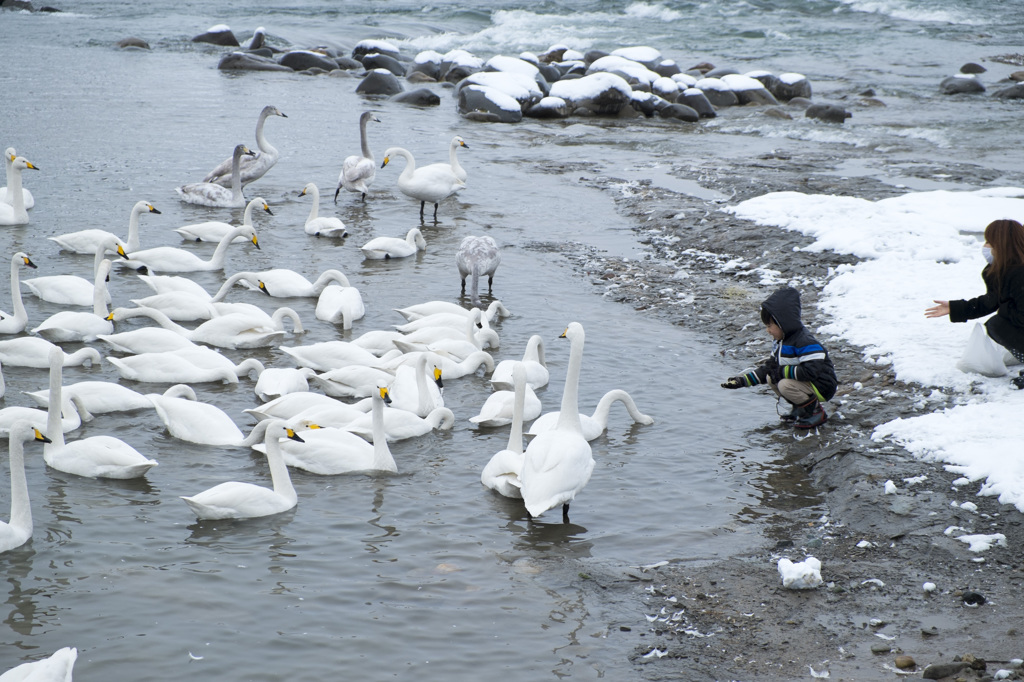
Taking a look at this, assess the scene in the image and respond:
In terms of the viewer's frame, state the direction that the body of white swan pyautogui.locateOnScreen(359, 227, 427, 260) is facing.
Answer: to the viewer's right

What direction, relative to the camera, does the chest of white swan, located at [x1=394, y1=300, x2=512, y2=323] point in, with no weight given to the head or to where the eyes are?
to the viewer's right

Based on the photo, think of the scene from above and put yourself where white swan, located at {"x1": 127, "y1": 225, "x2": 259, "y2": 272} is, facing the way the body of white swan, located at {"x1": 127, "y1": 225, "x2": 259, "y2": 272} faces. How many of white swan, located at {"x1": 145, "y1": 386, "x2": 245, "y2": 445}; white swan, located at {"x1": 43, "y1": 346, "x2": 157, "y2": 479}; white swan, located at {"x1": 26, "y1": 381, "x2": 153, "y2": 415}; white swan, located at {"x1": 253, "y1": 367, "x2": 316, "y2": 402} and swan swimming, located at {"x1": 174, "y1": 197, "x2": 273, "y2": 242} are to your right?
4

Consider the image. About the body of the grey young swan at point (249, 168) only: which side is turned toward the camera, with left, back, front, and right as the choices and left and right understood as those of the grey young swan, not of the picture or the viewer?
right

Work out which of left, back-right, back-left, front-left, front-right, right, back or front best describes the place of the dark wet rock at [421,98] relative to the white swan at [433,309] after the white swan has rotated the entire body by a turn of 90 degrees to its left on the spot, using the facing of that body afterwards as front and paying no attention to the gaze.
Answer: front

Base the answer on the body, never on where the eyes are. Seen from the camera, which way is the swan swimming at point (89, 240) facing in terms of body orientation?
to the viewer's right

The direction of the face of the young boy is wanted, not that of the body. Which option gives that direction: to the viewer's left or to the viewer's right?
to the viewer's left

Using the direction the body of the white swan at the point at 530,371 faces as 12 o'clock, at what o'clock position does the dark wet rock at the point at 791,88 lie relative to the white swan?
The dark wet rock is roughly at 11 o'clock from the white swan.

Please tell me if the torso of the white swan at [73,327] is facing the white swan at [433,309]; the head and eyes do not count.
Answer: yes

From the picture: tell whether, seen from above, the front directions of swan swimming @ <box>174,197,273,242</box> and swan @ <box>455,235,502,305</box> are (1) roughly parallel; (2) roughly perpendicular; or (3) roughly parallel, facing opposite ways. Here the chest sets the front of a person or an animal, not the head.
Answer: roughly perpendicular

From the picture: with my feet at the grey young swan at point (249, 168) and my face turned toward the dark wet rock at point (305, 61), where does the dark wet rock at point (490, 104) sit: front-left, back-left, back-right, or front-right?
front-right

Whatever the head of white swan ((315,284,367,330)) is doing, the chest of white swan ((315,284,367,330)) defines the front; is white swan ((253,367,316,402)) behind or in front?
in front

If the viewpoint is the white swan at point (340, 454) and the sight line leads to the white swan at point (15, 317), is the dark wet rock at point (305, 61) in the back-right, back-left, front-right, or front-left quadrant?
front-right

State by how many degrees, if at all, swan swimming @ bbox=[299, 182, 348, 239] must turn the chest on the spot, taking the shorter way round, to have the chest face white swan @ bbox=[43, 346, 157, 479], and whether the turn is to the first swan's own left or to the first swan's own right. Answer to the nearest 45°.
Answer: approximately 90° to the first swan's own left

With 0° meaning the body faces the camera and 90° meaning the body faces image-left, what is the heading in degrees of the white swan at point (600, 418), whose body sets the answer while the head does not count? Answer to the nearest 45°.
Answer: approximately 270°

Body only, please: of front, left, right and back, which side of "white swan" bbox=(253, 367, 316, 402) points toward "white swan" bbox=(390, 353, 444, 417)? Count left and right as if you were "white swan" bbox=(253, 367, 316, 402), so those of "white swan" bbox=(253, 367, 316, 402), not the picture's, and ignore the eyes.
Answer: front

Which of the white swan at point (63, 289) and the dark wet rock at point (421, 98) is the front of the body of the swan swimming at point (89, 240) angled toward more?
the dark wet rock
